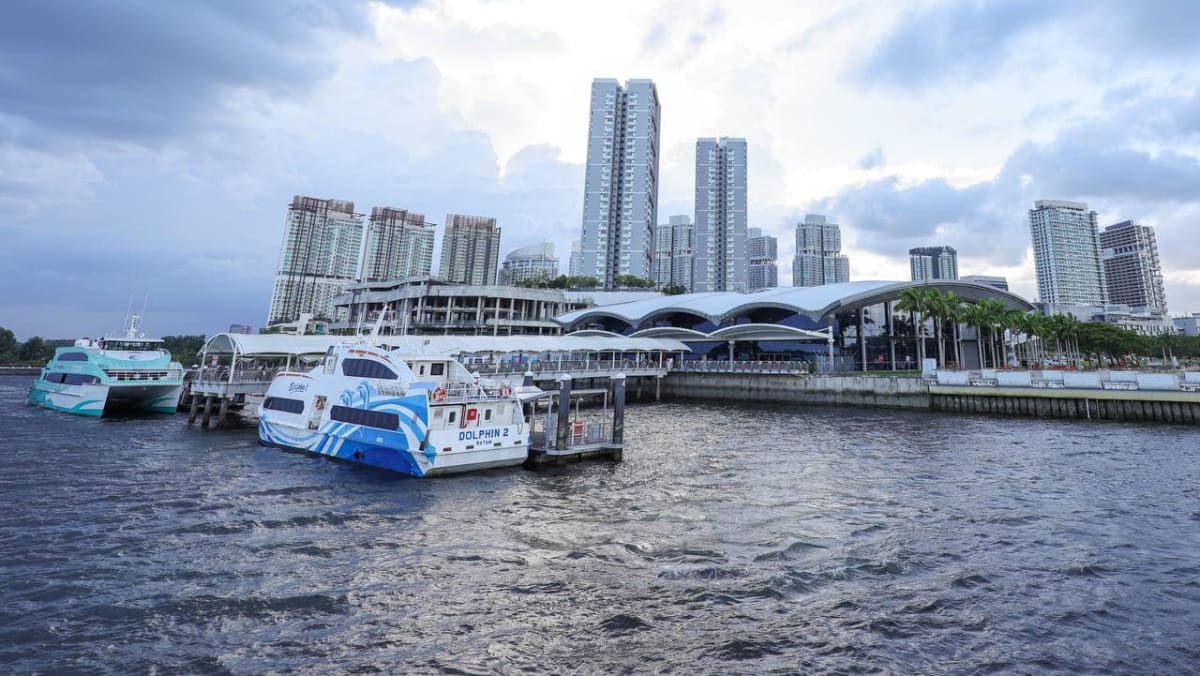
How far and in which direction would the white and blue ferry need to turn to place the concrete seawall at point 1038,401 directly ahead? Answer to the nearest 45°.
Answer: approximately 135° to its right

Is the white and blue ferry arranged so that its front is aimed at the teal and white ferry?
yes

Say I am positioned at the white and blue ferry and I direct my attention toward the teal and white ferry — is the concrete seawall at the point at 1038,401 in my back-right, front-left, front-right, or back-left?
back-right

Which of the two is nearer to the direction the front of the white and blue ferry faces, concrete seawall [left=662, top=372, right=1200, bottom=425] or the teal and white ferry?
the teal and white ferry

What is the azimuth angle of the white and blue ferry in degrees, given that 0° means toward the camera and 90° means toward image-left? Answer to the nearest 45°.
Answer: approximately 135°
